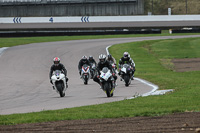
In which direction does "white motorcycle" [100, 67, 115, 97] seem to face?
toward the camera

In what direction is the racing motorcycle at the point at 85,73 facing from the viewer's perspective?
toward the camera

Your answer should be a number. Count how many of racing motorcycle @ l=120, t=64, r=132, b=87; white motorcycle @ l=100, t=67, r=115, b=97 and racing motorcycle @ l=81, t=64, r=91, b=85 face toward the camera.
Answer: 3

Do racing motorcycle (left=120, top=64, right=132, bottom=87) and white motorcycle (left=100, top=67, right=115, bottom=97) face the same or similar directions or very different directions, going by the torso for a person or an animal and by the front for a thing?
same or similar directions

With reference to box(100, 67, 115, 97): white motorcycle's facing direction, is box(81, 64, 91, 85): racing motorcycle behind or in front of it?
behind

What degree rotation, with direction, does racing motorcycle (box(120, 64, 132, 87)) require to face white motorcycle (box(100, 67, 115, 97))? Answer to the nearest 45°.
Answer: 0° — it already faces it

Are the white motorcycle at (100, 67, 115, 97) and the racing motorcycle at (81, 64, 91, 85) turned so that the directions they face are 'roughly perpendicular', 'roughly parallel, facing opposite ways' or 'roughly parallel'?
roughly parallel

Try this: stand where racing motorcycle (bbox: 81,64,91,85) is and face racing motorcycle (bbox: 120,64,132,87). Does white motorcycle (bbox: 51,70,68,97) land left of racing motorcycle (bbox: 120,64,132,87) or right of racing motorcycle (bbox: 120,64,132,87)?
right

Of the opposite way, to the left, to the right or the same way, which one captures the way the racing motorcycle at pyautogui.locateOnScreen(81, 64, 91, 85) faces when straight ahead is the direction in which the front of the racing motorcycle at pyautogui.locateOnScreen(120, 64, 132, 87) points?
the same way

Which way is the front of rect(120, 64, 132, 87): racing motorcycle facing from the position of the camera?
facing the viewer

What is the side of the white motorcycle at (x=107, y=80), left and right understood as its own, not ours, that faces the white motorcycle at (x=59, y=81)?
right

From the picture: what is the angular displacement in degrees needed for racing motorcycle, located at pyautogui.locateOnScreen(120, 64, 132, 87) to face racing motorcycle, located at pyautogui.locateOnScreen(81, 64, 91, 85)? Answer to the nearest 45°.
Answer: approximately 135° to its right

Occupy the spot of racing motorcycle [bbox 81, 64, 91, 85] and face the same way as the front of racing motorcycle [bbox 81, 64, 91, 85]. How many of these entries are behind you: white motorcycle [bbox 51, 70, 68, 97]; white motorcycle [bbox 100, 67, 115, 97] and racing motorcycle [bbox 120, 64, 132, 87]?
0

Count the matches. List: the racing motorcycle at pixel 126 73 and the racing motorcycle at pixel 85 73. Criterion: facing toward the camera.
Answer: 2
